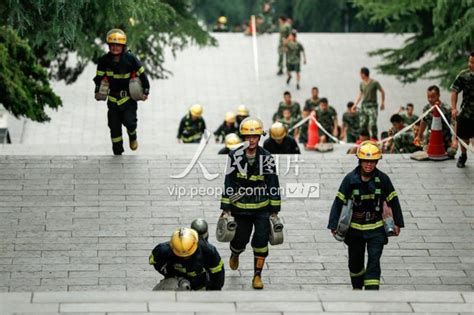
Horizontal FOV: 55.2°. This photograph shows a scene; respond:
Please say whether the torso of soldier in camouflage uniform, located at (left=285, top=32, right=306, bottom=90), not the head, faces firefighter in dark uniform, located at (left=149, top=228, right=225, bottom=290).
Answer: yes

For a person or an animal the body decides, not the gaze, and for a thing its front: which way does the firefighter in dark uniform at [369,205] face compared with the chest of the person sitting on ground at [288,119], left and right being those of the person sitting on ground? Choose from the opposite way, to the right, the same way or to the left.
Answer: the same way

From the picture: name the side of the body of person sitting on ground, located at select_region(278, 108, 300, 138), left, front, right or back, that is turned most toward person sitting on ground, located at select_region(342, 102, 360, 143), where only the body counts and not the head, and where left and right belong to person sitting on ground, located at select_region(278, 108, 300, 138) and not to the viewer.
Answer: left

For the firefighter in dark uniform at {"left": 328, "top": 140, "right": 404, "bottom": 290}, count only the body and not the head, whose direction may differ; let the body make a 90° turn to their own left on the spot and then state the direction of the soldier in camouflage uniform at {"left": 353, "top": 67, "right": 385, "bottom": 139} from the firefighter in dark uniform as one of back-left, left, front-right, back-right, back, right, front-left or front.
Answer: left

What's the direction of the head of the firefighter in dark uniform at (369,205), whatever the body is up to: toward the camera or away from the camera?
toward the camera

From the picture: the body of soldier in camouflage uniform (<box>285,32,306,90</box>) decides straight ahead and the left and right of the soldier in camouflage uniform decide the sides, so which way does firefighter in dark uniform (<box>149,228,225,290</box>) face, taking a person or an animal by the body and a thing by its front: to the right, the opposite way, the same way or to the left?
the same way

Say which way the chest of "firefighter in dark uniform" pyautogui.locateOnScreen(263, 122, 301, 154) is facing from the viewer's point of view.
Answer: toward the camera

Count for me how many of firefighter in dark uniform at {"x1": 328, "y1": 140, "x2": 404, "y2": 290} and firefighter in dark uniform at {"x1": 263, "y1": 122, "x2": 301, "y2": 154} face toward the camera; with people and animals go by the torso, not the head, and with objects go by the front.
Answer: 2

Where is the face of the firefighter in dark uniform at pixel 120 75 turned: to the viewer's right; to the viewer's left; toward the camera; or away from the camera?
toward the camera

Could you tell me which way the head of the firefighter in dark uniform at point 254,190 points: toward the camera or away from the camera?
toward the camera

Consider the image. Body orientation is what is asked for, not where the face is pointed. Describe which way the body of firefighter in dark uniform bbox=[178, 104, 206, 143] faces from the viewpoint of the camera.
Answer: toward the camera

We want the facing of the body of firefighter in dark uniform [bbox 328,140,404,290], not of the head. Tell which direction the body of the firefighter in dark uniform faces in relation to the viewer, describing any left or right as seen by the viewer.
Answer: facing the viewer

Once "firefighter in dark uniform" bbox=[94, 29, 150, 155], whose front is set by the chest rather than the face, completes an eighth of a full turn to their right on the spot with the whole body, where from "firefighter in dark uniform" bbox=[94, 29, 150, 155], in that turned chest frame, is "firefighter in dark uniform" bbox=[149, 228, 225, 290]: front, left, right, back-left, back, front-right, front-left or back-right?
front-left

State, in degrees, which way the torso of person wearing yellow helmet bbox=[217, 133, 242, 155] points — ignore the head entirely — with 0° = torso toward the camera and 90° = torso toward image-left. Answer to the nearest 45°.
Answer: approximately 45°

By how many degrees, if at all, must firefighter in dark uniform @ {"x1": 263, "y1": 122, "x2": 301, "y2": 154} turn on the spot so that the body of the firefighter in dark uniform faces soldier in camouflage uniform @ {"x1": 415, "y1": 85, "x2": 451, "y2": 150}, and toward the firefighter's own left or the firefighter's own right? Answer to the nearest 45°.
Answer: approximately 90° to the firefighter's own left

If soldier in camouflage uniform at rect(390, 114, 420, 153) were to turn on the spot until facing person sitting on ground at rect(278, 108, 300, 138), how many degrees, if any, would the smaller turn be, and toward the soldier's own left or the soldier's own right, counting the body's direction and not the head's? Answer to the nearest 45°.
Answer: approximately 90° to the soldier's own right

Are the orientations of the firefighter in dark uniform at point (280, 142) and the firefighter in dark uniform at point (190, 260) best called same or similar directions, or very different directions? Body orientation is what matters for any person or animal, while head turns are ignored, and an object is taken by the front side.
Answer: same or similar directions

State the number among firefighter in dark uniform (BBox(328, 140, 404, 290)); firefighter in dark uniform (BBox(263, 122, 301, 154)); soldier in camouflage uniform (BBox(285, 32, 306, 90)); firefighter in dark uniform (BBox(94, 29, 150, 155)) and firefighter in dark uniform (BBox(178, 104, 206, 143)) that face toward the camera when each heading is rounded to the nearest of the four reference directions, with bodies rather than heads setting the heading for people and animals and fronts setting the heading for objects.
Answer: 5
